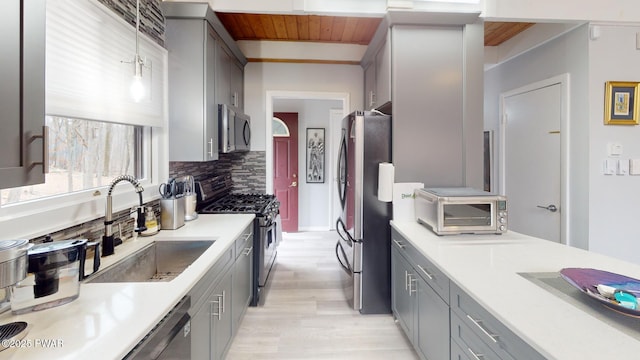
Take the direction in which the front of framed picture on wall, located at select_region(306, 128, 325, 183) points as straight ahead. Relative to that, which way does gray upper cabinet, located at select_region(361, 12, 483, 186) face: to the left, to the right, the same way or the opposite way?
to the right

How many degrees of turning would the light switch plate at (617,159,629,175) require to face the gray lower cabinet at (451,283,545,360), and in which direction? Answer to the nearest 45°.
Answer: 0° — it already faces it

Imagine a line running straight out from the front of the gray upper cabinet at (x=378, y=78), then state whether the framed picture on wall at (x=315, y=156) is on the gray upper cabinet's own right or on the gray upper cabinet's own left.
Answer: on the gray upper cabinet's own right

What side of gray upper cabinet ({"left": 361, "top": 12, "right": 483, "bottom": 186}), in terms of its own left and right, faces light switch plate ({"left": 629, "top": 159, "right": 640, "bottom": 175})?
back

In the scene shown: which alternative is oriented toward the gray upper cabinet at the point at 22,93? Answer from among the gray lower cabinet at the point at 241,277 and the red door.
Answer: the red door

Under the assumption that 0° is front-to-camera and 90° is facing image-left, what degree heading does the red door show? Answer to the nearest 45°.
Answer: approximately 0°

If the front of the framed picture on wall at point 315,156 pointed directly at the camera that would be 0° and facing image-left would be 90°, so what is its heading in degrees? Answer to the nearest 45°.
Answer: approximately 0°

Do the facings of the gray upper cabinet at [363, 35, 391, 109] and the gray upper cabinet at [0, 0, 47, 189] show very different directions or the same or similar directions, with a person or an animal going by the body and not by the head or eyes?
very different directions
